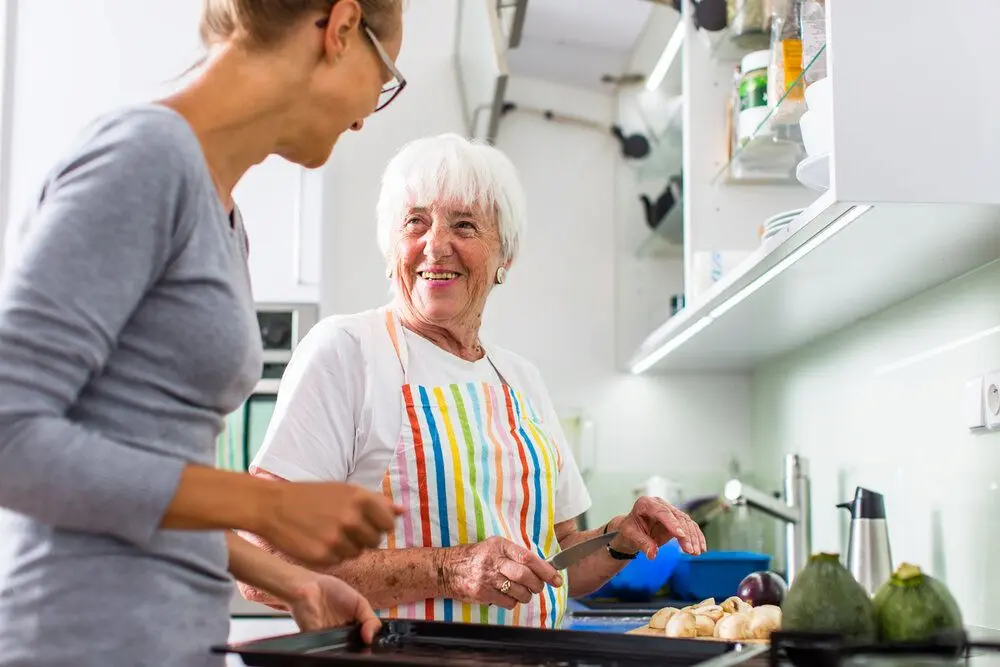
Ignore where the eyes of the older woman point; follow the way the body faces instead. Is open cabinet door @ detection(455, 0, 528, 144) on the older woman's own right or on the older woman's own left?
on the older woman's own left

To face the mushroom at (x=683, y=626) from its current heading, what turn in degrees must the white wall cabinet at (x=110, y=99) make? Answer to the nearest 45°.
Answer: approximately 45° to its left

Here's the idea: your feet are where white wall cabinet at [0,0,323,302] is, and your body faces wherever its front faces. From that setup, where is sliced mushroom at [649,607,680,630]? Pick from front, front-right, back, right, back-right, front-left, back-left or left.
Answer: front-left

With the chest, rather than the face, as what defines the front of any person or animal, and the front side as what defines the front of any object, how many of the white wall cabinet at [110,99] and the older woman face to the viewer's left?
0

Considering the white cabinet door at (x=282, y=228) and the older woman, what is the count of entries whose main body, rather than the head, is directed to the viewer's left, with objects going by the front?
0

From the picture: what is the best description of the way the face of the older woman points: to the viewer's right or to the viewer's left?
to the viewer's left

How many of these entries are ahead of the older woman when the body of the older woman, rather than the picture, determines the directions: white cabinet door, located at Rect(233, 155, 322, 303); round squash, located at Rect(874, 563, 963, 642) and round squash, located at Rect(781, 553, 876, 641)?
2
